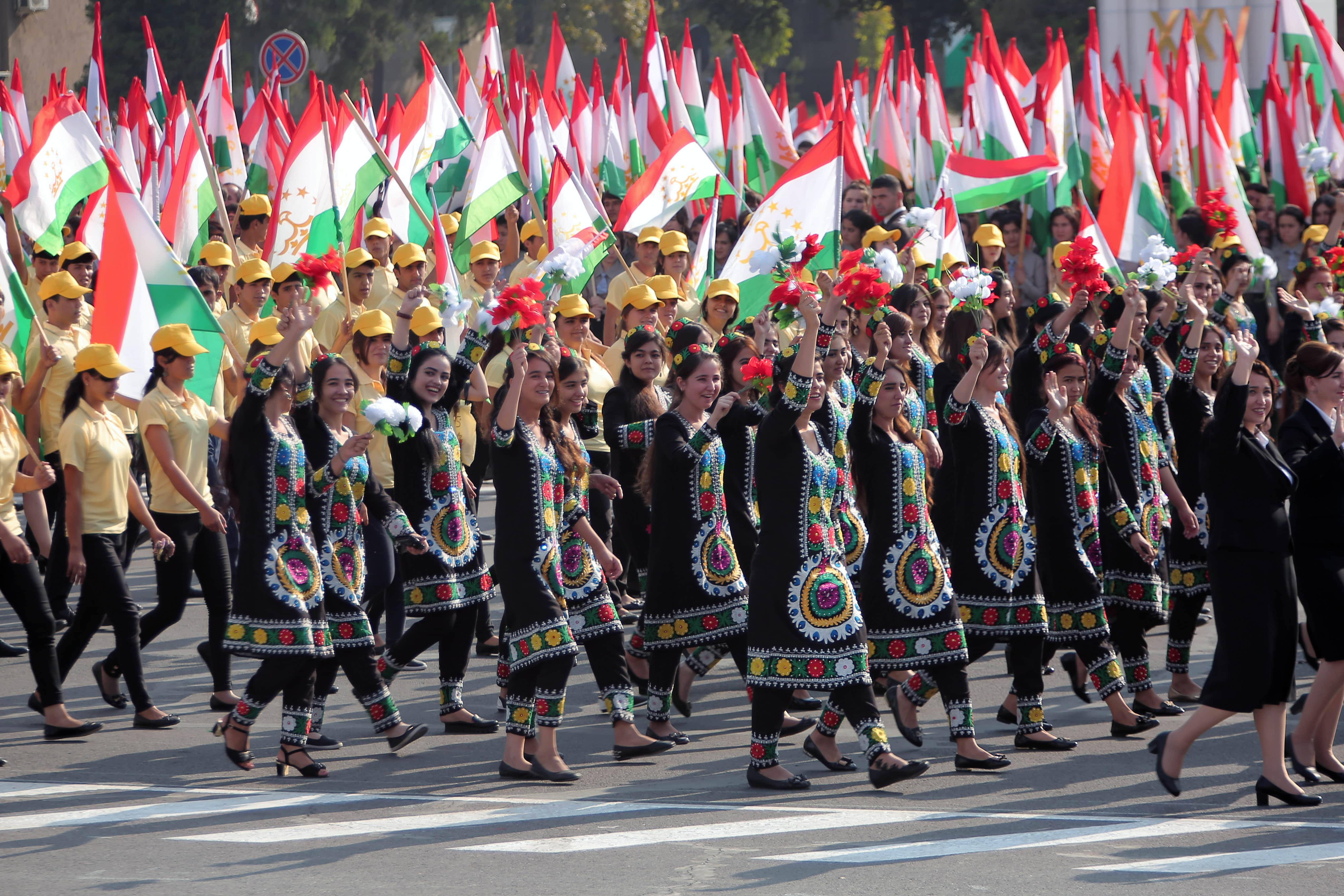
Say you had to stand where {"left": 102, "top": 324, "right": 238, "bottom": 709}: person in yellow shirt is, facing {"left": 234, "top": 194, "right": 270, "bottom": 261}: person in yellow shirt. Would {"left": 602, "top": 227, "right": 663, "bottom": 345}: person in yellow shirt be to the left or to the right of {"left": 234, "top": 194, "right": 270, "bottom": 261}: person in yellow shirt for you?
right

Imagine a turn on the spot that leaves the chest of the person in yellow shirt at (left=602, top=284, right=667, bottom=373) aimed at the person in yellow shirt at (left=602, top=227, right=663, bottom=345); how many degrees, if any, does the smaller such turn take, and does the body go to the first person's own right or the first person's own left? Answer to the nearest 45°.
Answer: approximately 135° to the first person's own left

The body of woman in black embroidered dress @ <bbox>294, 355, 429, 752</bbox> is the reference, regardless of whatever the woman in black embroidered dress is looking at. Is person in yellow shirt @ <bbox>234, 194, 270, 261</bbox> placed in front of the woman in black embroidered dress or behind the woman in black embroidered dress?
behind

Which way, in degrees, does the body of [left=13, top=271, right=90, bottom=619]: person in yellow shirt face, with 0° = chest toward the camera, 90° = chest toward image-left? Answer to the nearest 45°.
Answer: approximately 315°

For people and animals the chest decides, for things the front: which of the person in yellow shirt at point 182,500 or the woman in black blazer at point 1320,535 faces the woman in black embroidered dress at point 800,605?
the person in yellow shirt

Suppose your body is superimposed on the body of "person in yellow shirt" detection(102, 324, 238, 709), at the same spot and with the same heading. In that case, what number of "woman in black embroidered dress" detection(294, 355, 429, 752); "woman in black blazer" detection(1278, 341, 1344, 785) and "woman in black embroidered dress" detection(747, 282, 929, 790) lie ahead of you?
3

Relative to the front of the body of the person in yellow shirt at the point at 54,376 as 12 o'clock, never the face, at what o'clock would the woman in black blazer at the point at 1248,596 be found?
The woman in black blazer is roughly at 12 o'clock from the person in yellow shirt.

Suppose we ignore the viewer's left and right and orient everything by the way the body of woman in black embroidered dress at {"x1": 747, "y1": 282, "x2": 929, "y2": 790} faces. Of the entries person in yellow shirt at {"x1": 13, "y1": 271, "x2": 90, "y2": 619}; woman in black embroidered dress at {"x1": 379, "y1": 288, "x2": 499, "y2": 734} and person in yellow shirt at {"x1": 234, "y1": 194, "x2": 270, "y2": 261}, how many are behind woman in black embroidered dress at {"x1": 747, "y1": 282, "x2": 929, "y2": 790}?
3

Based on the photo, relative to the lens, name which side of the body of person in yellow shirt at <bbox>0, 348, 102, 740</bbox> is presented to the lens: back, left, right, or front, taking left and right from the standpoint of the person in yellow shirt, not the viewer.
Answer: right
